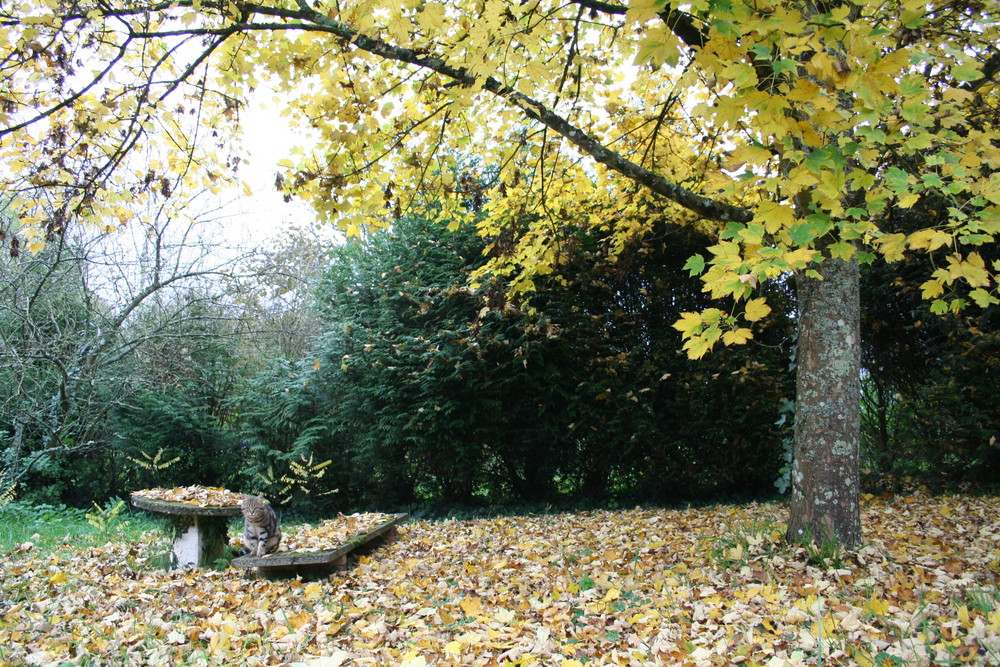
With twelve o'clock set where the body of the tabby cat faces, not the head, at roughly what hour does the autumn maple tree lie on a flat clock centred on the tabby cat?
The autumn maple tree is roughly at 9 o'clock from the tabby cat.

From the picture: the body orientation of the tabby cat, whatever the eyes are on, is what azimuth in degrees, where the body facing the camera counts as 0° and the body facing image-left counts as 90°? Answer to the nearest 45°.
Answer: approximately 45°

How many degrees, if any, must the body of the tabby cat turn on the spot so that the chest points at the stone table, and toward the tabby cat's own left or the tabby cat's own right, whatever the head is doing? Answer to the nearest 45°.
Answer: approximately 90° to the tabby cat's own right
